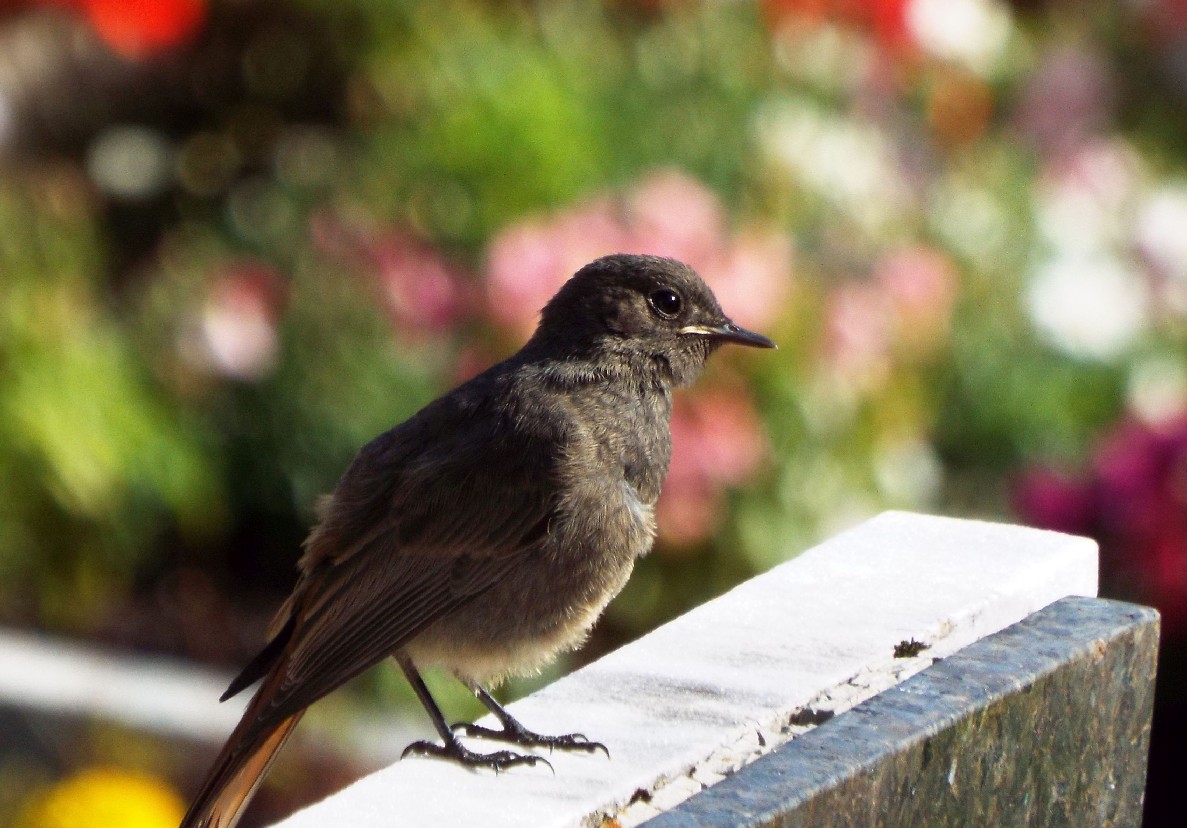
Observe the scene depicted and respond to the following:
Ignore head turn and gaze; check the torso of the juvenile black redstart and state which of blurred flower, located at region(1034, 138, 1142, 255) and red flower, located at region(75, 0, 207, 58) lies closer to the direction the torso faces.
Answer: the blurred flower

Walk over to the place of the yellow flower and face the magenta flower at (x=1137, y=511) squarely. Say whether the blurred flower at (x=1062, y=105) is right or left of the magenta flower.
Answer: left

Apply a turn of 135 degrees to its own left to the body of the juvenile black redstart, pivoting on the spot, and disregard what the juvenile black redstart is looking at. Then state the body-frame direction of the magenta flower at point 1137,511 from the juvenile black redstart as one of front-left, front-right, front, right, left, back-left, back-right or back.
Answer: right

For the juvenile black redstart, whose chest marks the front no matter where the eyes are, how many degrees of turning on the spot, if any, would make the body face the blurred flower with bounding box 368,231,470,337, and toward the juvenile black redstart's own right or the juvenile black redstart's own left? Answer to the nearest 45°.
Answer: approximately 90° to the juvenile black redstart's own left

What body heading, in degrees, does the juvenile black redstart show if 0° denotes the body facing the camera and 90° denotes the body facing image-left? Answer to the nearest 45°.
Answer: approximately 270°

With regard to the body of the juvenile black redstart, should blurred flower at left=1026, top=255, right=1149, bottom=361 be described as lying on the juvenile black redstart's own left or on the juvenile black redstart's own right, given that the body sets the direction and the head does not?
on the juvenile black redstart's own left

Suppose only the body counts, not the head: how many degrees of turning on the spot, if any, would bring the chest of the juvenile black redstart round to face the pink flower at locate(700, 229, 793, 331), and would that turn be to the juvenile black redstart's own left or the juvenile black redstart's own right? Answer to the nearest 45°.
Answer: approximately 45° to the juvenile black redstart's own left

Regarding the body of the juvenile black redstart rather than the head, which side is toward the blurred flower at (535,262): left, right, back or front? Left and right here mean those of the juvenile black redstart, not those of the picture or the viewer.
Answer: left

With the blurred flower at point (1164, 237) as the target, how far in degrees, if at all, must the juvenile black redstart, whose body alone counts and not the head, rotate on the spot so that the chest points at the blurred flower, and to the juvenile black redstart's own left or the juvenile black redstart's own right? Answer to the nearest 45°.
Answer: approximately 45° to the juvenile black redstart's own left

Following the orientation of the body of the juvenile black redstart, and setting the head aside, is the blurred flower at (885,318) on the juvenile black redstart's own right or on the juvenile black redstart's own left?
on the juvenile black redstart's own left

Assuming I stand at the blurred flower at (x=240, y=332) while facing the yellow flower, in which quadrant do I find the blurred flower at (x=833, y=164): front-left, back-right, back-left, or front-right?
back-left

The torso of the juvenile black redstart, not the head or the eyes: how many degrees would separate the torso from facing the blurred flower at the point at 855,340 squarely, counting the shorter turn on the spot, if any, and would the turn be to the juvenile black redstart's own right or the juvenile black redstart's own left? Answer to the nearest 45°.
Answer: approximately 45° to the juvenile black redstart's own left

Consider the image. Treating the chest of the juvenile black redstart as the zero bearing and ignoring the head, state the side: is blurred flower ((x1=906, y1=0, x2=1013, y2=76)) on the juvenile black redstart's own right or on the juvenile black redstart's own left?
on the juvenile black redstart's own left
